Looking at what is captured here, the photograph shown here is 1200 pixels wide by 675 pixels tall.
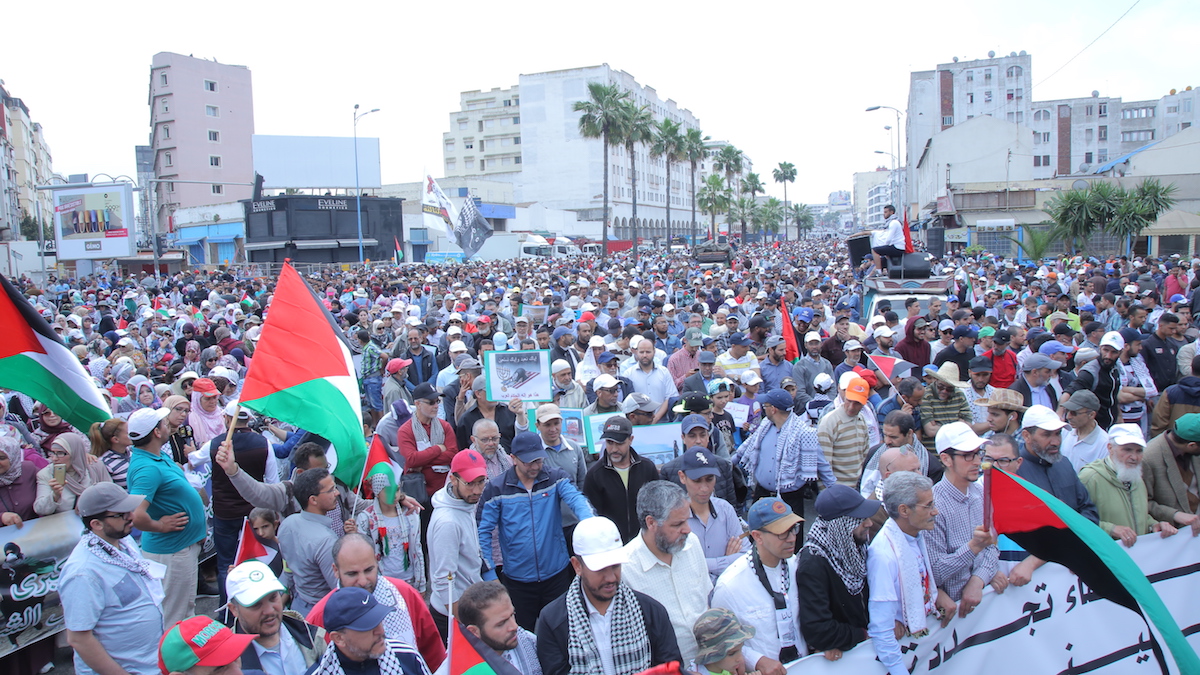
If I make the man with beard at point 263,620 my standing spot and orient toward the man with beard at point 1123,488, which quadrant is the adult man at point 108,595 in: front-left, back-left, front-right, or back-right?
back-left

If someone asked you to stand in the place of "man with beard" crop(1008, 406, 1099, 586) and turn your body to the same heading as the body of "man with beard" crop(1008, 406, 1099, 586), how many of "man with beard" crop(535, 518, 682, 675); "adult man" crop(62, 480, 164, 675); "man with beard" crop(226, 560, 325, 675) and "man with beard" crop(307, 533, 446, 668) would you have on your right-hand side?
4

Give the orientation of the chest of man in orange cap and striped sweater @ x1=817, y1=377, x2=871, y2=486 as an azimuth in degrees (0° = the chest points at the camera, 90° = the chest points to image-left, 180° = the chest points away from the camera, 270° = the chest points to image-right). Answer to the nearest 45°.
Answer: approximately 315°

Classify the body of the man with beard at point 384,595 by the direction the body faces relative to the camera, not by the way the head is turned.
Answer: toward the camera

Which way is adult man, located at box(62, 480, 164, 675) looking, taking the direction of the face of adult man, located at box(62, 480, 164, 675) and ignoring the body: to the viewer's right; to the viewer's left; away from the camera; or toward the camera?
to the viewer's right

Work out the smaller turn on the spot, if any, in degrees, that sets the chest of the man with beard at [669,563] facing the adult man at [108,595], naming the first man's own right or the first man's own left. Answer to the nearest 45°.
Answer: approximately 135° to the first man's own right

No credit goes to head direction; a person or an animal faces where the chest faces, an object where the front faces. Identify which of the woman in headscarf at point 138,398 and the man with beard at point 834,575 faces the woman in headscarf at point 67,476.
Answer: the woman in headscarf at point 138,398

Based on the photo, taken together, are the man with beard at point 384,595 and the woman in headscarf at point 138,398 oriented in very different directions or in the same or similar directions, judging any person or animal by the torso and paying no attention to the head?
same or similar directions

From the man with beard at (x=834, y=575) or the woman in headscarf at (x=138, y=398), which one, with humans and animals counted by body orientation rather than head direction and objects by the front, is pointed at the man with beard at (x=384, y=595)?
the woman in headscarf

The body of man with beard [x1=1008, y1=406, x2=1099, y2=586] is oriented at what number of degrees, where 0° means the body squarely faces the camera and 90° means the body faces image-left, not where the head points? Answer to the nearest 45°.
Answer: approximately 315°

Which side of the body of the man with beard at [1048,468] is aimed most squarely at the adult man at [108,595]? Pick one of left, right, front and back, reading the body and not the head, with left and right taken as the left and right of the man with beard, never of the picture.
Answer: right

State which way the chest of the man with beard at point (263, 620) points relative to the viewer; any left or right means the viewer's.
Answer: facing the viewer and to the right of the viewer

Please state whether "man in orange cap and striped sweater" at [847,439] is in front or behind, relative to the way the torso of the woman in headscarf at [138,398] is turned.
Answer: in front

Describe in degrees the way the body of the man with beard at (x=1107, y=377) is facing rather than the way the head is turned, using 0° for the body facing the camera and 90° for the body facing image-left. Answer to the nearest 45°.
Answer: approximately 315°

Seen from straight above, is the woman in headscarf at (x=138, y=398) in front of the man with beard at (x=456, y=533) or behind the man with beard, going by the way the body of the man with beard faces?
behind

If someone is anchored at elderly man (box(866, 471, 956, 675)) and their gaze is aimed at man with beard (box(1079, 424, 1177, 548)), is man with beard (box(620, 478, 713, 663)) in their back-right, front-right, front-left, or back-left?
back-left

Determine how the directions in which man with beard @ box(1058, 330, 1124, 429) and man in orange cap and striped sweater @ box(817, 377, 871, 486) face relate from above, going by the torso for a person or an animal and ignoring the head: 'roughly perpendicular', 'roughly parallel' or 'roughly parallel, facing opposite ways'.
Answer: roughly parallel
